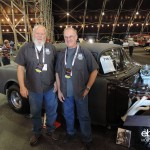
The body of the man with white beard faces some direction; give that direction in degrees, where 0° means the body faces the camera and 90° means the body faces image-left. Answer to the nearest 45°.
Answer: approximately 0°
